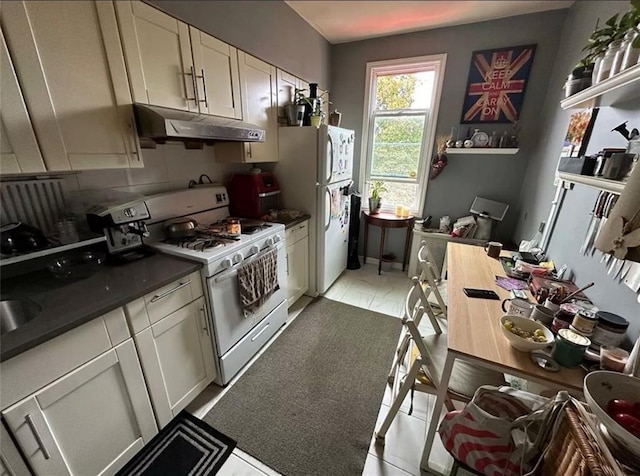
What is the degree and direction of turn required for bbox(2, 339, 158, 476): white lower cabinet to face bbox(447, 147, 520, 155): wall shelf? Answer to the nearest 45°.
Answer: approximately 45° to its left

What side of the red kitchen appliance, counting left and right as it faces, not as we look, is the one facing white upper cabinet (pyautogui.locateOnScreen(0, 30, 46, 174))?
right

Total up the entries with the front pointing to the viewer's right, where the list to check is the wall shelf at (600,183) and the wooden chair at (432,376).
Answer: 1

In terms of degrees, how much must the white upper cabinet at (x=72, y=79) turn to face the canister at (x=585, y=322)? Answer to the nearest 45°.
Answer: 0° — it already faces it

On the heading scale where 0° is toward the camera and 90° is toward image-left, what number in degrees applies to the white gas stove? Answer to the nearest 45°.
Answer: approximately 315°

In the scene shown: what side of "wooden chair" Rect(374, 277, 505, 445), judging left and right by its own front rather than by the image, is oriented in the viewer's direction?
right

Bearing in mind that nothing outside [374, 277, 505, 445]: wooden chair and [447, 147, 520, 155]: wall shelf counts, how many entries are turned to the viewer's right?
1

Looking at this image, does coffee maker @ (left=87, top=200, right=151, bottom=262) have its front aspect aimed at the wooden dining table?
yes

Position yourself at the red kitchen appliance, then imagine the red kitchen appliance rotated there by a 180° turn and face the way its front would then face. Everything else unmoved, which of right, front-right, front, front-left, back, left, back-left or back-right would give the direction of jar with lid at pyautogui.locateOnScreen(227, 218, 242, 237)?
back-left

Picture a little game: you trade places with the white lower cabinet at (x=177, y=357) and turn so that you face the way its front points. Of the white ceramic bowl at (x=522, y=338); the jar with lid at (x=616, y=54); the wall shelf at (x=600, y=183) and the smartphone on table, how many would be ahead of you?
4

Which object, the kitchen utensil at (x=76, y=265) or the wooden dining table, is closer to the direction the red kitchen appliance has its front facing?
the wooden dining table

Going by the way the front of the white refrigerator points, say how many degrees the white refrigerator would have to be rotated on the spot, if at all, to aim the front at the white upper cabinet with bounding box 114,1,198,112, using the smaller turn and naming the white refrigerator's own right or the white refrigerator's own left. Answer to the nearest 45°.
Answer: approximately 90° to the white refrigerator's own right

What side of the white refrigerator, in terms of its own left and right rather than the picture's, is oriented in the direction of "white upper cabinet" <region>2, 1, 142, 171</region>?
right
